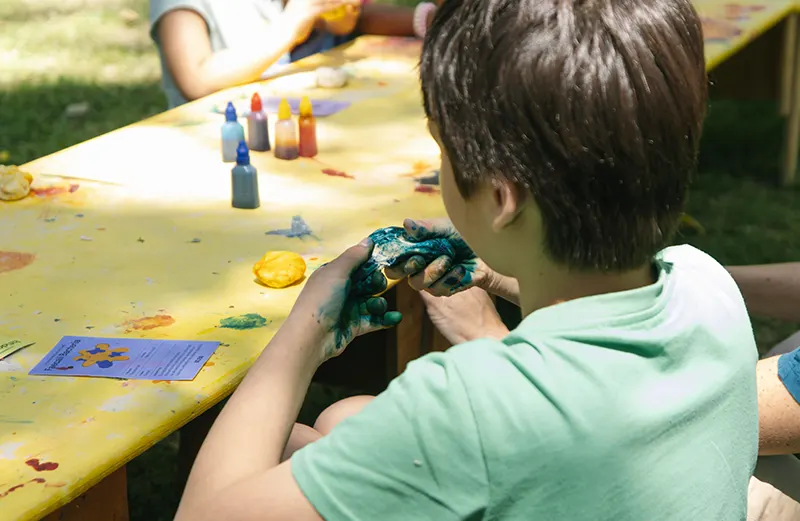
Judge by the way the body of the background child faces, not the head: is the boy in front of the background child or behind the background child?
in front

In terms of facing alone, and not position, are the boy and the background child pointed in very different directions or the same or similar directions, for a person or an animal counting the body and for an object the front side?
very different directions

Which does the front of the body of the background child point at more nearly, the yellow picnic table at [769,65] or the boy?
the boy

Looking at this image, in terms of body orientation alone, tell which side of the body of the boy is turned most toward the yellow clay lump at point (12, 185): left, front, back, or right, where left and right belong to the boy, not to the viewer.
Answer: front

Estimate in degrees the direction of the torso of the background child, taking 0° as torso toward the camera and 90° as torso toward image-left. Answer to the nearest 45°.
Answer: approximately 315°

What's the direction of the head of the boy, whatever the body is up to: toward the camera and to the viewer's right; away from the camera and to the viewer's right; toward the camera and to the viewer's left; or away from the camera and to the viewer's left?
away from the camera and to the viewer's left

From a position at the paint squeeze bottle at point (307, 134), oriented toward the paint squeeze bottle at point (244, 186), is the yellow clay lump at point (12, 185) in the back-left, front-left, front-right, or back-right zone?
front-right

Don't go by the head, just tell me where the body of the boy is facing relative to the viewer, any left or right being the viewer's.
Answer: facing away from the viewer and to the left of the viewer

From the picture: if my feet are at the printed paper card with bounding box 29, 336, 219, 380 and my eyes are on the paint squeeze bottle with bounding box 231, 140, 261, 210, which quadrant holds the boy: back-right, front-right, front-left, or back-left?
back-right

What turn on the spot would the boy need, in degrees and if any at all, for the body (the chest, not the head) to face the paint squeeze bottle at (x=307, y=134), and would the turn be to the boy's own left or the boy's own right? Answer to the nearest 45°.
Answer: approximately 45° to the boy's own right

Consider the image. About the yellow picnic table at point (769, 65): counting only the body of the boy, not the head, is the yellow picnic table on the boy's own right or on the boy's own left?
on the boy's own right

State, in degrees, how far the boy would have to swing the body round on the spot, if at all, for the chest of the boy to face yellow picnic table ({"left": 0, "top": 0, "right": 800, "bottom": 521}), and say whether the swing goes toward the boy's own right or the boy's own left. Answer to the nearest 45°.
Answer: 0° — they already face it
